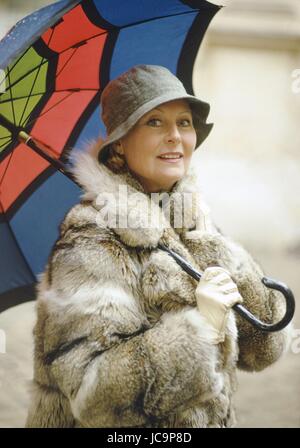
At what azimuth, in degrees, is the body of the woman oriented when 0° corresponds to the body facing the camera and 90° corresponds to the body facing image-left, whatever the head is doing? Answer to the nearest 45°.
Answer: approximately 315°
